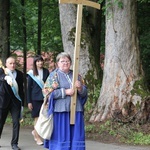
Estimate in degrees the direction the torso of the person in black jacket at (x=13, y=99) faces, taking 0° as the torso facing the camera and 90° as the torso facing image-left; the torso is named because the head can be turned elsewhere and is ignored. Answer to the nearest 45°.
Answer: approximately 315°

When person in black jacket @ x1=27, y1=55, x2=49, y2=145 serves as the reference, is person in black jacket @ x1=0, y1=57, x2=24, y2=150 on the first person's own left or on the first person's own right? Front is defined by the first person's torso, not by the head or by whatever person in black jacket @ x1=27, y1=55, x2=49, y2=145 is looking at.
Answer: on the first person's own right

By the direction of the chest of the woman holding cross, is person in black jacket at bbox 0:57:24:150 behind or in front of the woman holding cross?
behind

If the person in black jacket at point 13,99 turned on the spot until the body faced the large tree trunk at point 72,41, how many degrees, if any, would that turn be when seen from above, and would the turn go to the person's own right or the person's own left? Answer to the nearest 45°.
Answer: approximately 90° to the person's own left

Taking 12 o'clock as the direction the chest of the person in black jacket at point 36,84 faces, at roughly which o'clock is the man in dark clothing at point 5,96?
The man in dark clothing is roughly at 3 o'clock from the person in black jacket.

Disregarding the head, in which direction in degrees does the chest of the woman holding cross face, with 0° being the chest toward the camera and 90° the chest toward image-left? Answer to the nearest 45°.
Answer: approximately 315°

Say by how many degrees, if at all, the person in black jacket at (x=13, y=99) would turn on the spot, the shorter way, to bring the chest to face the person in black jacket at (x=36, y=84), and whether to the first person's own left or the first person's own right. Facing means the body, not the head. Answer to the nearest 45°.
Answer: approximately 90° to the first person's own left
